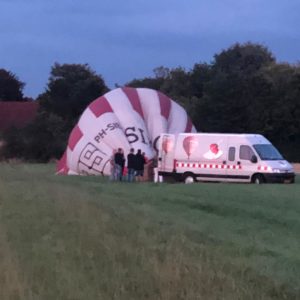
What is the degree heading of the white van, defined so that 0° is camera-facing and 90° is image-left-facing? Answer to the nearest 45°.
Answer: approximately 315°

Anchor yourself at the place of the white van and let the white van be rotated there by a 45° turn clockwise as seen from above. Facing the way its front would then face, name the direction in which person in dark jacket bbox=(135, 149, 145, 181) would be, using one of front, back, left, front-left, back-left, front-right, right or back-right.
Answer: right

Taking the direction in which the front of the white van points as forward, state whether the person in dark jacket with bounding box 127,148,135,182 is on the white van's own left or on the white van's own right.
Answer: on the white van's own right

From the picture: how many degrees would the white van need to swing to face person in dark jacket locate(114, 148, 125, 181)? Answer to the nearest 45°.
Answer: approximately 135° to its right
